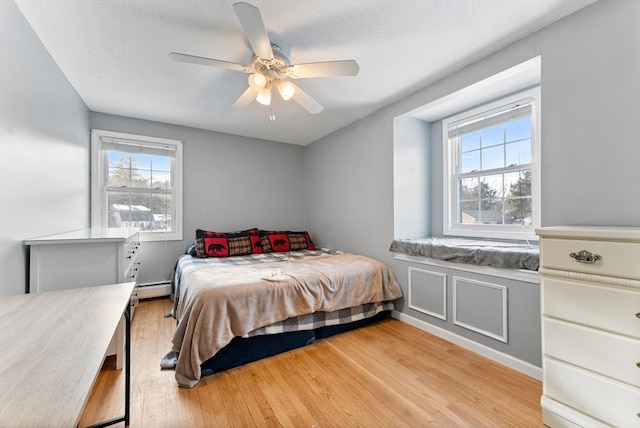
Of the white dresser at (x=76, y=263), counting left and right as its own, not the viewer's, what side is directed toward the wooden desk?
right

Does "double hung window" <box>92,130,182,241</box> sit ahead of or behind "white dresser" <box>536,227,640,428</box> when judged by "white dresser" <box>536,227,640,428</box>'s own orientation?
ahead

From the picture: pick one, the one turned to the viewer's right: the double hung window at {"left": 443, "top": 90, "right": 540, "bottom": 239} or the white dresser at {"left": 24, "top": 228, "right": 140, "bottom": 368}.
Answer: the white dresser

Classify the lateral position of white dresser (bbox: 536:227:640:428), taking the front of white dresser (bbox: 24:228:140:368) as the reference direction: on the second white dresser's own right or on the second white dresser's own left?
on the second white dresser's own right

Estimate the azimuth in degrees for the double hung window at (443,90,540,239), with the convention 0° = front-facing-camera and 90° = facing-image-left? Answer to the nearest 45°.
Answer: approximately 45°

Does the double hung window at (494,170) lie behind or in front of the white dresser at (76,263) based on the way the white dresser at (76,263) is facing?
in front

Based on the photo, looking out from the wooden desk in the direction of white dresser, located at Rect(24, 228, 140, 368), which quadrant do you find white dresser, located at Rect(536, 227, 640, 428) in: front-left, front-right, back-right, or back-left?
back-right

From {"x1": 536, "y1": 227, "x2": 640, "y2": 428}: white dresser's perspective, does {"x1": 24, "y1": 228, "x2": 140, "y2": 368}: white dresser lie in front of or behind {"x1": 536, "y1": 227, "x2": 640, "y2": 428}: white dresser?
in front

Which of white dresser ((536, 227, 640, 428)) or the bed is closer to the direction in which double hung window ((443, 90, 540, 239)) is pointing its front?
the bed

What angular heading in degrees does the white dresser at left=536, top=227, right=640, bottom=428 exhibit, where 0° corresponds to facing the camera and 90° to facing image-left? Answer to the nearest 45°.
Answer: approximately 45°

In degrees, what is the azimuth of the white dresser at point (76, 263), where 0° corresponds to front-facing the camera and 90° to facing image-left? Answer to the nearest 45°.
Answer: approximately 270°
